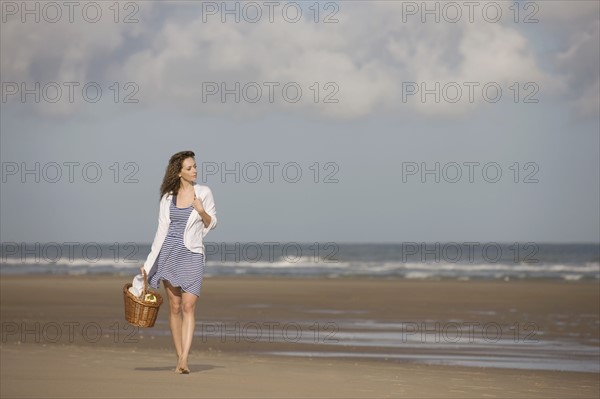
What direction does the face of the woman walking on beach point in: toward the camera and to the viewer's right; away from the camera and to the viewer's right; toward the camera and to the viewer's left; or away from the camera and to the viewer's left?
toward the camera and to the viewer's right

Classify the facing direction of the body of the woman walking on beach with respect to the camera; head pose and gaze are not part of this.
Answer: toward the camera
